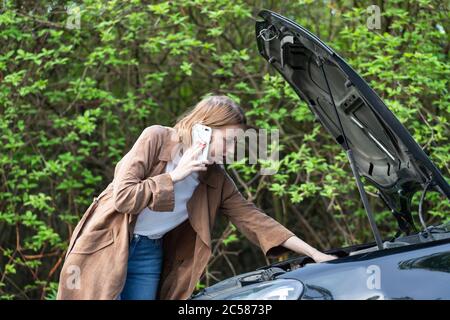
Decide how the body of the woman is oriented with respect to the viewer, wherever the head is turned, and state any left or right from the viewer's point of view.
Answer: facing the viewer and to the right of the viewer
